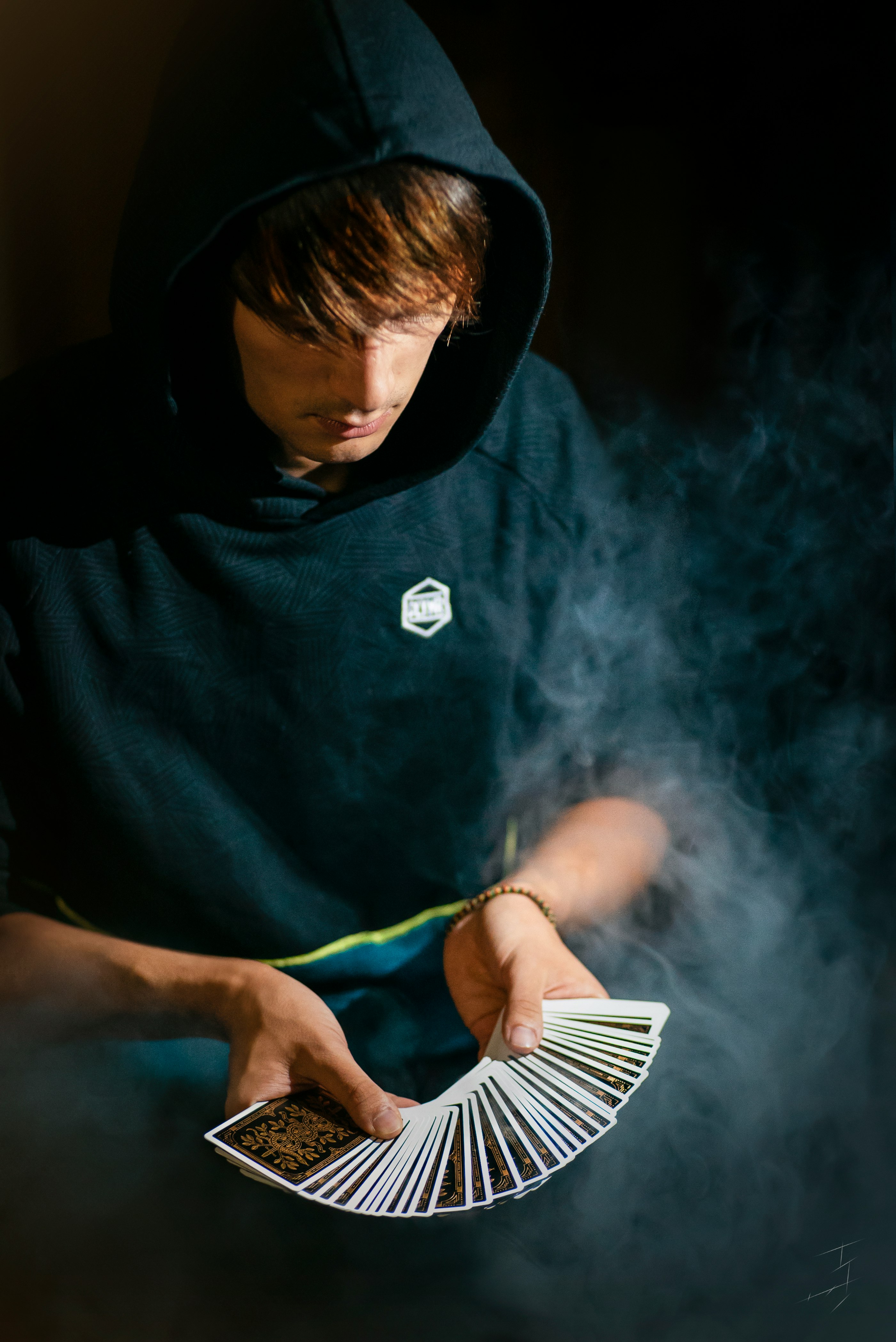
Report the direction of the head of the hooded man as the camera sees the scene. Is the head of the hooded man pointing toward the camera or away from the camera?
toward the camera

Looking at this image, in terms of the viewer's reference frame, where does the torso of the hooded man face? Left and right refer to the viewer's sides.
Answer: facing the viewer
